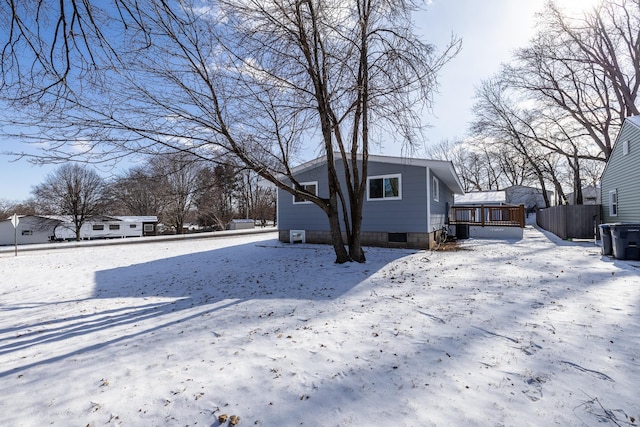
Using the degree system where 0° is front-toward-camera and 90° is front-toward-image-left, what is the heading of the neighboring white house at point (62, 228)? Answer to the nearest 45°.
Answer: approximately 315°

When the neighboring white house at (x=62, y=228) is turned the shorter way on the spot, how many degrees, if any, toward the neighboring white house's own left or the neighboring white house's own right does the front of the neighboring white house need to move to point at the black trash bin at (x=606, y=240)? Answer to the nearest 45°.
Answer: approximately 45° to the neighboring white house's own right

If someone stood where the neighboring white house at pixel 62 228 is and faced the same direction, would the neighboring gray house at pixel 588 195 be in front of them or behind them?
in front

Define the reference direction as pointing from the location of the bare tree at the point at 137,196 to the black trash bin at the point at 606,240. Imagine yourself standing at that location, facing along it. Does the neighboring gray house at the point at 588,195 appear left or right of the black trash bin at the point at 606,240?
left

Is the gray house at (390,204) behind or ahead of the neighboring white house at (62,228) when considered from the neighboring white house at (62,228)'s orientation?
ahead

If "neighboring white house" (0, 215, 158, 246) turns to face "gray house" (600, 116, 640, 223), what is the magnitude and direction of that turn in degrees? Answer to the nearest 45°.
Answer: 0° — it already faces it
